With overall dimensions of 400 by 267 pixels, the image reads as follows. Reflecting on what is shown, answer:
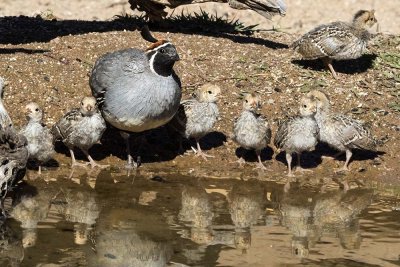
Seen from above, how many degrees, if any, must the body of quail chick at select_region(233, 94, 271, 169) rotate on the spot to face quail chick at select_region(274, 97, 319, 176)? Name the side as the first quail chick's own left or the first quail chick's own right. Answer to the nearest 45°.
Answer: approximately 90° to the first quail chick's own left

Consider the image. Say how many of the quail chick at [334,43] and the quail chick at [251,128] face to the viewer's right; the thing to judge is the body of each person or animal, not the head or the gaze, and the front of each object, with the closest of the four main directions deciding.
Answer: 1

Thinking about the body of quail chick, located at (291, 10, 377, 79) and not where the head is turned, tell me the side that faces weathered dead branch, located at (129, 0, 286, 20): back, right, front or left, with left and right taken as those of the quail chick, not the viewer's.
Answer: back

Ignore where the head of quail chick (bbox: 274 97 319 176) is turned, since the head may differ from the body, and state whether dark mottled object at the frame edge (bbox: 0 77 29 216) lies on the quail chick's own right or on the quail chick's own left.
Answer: on the quail chick's own right

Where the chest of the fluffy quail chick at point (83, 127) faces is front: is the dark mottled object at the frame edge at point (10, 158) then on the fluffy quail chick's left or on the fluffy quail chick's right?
on the fluffy quail chick's right

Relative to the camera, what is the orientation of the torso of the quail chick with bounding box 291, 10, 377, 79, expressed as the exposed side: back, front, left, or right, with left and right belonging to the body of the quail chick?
right

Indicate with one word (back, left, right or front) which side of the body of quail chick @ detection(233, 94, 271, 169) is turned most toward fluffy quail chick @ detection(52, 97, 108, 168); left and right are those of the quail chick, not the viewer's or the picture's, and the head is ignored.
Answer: right

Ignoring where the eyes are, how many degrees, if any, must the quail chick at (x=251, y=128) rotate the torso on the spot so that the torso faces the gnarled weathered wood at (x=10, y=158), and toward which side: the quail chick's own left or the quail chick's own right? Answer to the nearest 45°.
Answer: approximately 45° to the quail chick's own right

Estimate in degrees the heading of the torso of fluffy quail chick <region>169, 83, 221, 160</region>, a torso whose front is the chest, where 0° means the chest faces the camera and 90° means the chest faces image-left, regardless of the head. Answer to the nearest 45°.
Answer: approximately 315°
